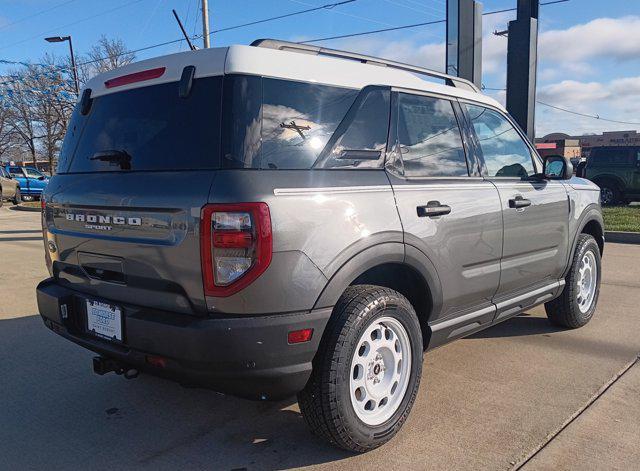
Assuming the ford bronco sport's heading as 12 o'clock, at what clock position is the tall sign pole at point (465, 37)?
The tall sign pole is roughly at 11 o'clock from the ford bronco sport.

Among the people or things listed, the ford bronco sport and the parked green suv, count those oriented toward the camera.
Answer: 0

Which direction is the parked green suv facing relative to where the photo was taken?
to the viewer's right

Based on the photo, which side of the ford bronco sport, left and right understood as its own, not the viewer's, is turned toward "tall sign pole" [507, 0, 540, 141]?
front

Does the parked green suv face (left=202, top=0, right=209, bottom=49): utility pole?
no

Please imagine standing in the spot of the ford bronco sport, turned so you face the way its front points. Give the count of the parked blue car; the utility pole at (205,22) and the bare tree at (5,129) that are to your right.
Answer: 0

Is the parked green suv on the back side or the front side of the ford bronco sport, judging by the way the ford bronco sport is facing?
on the front side

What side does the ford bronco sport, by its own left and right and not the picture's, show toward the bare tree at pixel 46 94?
left

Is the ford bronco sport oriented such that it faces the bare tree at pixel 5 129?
no

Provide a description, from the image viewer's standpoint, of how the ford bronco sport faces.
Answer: facing away from the viewer and to the right of the viewer

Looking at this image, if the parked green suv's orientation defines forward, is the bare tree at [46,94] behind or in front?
behind

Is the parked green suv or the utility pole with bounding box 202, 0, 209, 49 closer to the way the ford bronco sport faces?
the parked green suv

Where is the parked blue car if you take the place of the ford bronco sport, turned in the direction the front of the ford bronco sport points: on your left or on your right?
on your left

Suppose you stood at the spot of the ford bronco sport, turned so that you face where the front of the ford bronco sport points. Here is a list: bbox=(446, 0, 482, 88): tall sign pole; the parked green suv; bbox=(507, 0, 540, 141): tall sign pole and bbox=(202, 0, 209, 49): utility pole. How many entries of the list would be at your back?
0
